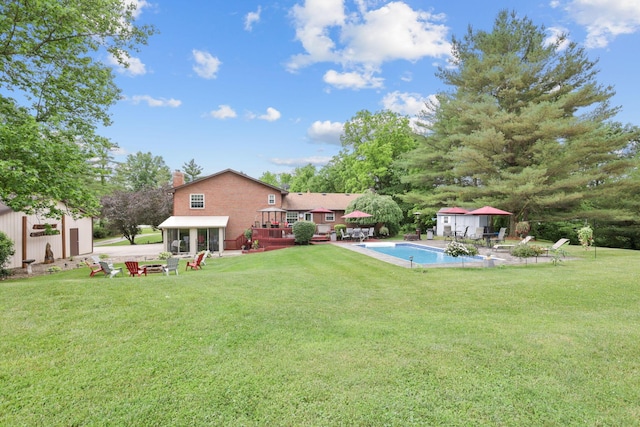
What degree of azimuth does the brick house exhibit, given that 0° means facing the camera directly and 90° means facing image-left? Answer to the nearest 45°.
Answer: approximately 180°

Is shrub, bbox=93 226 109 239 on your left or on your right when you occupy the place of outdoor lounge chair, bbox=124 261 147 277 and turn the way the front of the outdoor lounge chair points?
on your left

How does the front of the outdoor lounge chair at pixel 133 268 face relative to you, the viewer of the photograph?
facing away from the viewer and to the right of the viewer
